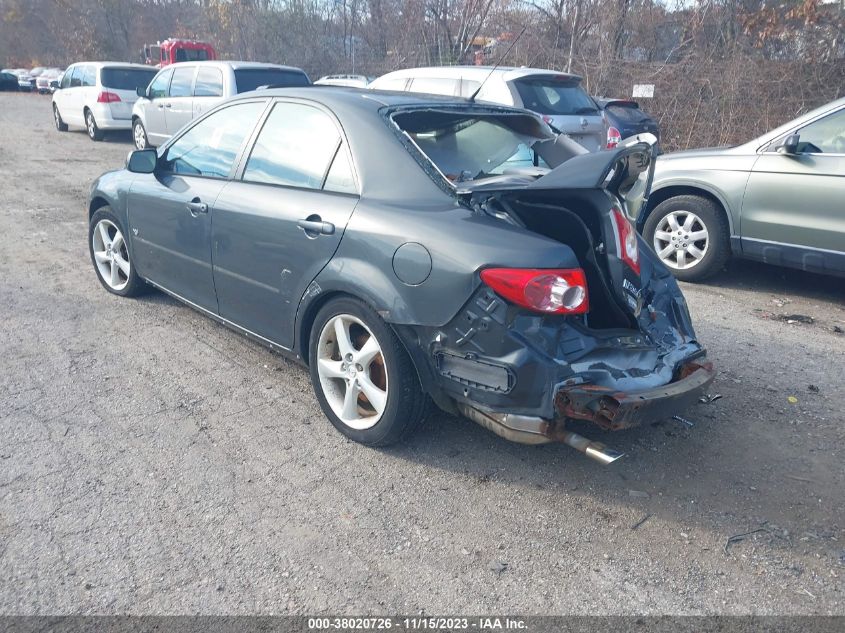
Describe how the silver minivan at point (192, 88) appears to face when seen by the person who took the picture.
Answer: facing away from the viewer and to the left of the viewer

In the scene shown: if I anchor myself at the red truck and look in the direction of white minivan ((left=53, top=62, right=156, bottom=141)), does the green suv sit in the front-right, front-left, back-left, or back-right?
front-left

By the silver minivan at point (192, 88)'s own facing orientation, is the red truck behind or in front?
in front

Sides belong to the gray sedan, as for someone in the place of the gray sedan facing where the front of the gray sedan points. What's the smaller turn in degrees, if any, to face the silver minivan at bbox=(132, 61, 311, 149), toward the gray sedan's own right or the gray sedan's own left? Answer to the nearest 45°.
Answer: approximately 45° to the gray sedan's own right

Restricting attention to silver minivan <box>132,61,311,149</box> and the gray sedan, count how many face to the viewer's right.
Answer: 0

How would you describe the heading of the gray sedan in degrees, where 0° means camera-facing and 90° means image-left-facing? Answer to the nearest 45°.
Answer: approximately 135°

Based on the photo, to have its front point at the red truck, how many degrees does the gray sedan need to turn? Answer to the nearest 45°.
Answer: approximately 45° to its right

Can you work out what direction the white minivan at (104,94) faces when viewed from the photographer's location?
facing away from the viewer and to the left of the viewer

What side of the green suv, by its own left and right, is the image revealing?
left

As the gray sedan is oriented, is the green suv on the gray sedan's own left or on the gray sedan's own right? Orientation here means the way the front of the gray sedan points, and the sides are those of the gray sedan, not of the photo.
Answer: on the gray sedan's own right

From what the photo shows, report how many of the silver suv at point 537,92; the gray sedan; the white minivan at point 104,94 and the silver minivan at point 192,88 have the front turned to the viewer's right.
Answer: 0
